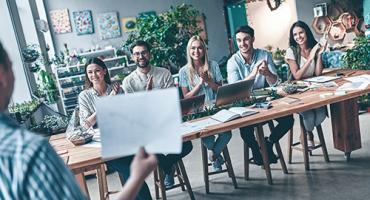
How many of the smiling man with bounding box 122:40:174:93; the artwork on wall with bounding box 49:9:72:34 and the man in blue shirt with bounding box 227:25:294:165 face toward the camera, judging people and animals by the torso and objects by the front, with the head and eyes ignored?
3

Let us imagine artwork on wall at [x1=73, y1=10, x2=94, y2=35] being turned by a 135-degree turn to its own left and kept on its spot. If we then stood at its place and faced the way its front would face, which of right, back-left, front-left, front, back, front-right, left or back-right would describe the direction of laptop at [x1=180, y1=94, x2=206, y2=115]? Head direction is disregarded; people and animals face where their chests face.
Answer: back-right

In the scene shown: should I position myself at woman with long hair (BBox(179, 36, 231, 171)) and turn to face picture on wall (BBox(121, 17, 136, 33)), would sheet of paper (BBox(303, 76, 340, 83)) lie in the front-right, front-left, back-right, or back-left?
back-right

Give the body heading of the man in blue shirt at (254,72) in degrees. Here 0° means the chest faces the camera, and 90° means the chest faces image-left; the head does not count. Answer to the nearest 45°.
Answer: approximately 0°

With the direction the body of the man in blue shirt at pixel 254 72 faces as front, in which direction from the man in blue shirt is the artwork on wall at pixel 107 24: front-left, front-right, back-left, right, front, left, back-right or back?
back-right

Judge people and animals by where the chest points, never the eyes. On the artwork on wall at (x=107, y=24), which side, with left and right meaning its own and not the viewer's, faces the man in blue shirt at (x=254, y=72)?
front

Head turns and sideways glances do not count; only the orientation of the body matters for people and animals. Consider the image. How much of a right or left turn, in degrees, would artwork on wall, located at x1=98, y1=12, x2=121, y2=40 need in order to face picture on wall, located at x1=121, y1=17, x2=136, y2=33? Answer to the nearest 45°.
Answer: approximately 90° to its left

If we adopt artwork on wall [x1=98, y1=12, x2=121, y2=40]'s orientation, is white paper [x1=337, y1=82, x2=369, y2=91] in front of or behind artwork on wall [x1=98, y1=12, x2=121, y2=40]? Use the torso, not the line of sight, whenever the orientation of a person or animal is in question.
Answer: in front

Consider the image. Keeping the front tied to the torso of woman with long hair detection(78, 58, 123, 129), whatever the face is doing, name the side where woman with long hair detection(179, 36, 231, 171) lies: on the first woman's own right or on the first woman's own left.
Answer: on the first woman's own left

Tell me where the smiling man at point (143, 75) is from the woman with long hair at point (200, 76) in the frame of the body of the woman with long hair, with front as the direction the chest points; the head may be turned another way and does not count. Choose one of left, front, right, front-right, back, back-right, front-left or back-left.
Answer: right

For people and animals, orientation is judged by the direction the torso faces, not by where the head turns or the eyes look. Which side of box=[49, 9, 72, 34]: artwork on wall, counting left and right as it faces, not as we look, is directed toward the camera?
front
